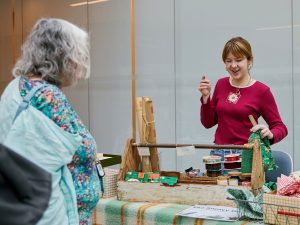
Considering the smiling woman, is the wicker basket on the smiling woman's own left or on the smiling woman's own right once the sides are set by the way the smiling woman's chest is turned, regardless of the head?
on the smiling woman's own left

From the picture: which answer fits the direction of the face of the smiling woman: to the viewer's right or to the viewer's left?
to the viewer's left

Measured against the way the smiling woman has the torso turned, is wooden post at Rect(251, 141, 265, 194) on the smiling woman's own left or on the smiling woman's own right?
on the smiling woman's own left

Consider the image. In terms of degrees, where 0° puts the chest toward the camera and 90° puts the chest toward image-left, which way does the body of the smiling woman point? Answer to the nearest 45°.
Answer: approximately 45°

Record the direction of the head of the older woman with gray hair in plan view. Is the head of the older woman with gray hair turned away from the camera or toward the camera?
away from the camera

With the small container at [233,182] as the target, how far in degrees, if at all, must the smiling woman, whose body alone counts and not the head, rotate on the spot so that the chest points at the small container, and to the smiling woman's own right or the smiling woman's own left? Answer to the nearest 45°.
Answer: approximately 45° to the smiling woman's own left
